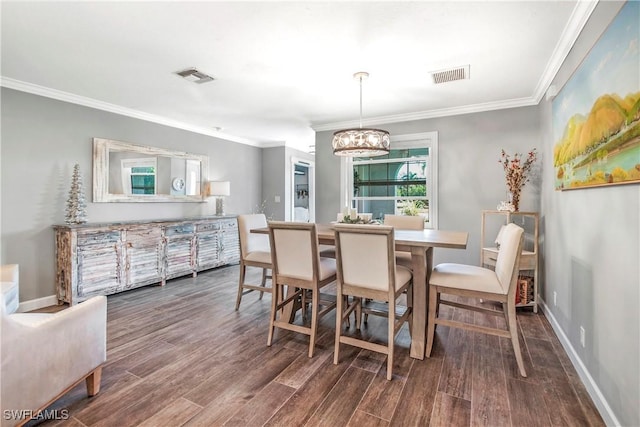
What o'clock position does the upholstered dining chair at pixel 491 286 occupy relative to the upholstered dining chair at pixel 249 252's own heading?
the upholstered dining chair at pixel 491 286 is roughly at 12 o'clock from the upholstered dining chair at pixel 249 252.

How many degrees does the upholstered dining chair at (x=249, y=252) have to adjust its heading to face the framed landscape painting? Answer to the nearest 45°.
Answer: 0° — it already faces it

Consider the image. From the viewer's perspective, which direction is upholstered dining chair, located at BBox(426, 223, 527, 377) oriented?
to the viewer's left

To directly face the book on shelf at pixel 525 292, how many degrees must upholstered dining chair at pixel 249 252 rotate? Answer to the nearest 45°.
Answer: approximately 45° to its left

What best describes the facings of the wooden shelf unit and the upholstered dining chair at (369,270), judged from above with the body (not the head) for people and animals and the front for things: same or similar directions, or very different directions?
very different directions

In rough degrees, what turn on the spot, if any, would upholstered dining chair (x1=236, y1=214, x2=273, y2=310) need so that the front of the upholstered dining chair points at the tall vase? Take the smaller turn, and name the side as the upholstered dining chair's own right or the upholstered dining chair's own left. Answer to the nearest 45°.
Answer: approximately 45° to the upholstered dining chair's own left

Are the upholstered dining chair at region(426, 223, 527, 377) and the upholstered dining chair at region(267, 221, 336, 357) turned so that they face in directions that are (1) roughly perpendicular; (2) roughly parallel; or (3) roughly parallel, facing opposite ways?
roughly perpendicular

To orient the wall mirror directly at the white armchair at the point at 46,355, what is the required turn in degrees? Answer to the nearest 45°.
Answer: approximately 45° to its right

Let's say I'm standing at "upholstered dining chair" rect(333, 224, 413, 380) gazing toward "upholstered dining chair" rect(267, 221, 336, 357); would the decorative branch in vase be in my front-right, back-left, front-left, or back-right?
back-right
